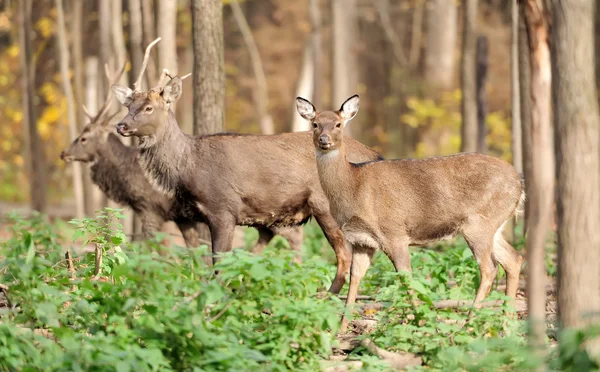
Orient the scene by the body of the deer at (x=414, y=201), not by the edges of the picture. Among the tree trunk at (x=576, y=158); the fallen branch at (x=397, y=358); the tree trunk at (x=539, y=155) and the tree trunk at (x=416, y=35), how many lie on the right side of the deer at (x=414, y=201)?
1

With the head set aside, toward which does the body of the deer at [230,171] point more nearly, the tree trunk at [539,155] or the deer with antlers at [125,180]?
the deer with antlers

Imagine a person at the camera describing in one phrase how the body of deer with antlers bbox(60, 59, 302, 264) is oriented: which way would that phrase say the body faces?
to the viewer's left

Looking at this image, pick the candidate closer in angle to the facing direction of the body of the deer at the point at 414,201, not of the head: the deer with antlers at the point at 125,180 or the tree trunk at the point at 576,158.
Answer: the deer with antlers

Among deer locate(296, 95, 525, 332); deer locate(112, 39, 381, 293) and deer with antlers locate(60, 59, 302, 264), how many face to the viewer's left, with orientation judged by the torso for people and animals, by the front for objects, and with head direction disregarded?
3

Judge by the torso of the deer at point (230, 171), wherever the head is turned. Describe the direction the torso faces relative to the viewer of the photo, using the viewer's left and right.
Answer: facing to the left of the viewer

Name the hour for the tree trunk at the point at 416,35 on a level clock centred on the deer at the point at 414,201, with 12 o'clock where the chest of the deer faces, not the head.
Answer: The tree trunk is roughly at 3 o'clock from the deer.

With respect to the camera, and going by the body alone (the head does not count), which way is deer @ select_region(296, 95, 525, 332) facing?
to the viewer's left

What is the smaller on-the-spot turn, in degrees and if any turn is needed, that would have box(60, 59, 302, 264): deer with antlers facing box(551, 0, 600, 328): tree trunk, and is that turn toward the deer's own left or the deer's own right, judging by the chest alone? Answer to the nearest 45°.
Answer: approximately 135° to the deer's own left
